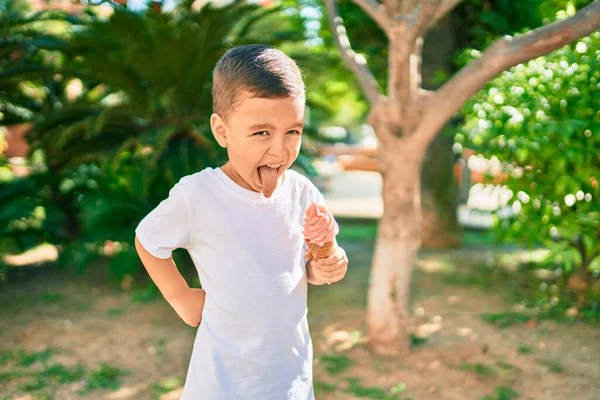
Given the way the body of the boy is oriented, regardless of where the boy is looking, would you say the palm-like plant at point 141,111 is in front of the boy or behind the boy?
behind

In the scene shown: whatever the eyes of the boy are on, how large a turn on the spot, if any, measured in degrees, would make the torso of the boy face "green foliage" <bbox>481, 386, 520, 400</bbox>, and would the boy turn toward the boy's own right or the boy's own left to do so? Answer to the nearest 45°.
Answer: approximately 90° to the boy's own left

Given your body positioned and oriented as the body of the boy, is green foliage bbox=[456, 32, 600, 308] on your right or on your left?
on your left

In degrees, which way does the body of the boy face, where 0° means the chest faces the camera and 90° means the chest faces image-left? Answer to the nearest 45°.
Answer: approximately 315°

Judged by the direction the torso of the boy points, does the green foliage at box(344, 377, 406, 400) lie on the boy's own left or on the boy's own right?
on the boy's own left
